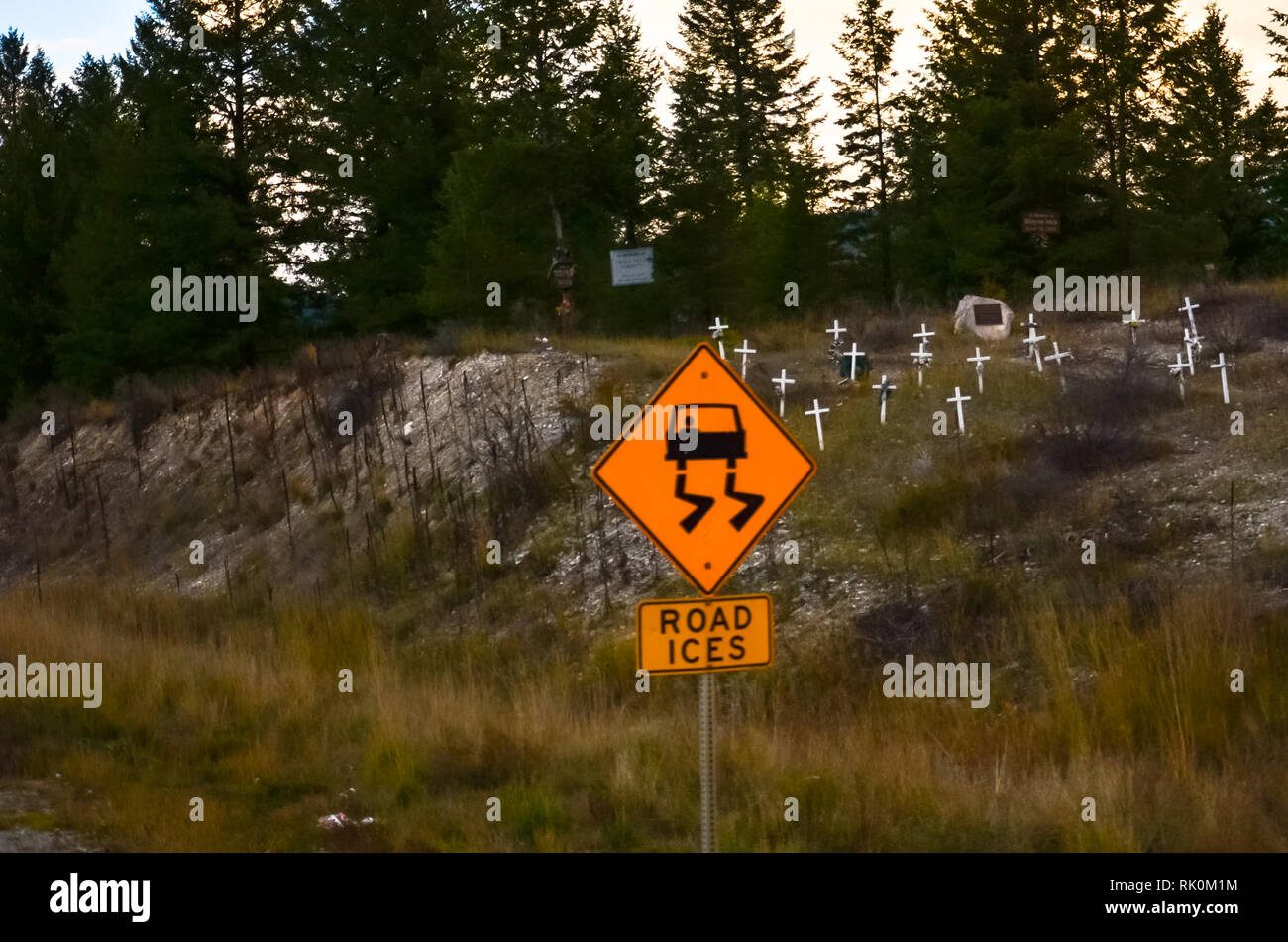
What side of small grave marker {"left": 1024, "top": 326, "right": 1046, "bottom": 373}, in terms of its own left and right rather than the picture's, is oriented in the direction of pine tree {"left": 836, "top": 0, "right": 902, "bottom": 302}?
back

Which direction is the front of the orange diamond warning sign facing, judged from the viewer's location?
facing the viewer

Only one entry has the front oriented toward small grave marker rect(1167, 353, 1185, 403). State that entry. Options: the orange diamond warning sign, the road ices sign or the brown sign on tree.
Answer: the brown sign on tree

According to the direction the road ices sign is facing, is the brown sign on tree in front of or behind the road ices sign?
behind

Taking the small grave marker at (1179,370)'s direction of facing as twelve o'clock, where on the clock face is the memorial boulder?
The memorial boulder is roughly at 5 o'clock from the small grave marker.

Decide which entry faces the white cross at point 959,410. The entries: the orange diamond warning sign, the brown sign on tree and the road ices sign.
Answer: the brown sign on tree

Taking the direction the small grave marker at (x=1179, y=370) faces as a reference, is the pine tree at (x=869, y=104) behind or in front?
behind

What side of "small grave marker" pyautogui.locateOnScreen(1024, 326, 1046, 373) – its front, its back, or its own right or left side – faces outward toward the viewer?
front

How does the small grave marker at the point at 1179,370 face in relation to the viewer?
toward the camera

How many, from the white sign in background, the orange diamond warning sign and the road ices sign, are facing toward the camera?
3

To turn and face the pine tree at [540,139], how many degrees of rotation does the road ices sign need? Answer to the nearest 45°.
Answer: approximately 180°

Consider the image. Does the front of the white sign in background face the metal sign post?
yes
